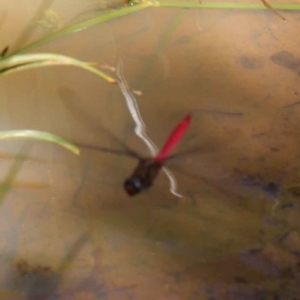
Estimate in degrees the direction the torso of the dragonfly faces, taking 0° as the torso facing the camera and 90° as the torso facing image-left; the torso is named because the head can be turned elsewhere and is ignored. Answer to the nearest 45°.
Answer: approximately 45°
